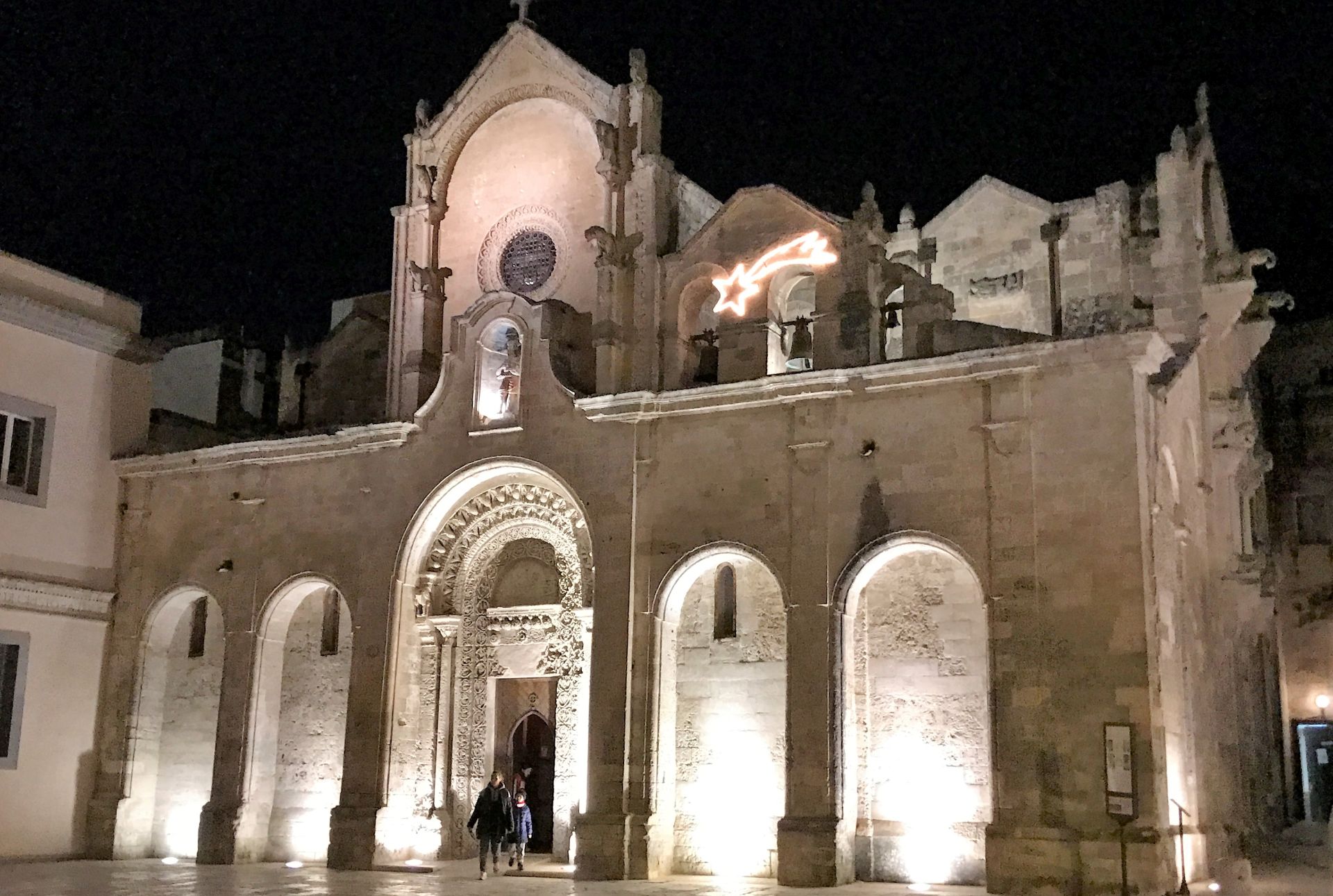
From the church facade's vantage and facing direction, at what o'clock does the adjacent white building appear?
The adjacent white building is roughly at 2 o'clock from the church facade.

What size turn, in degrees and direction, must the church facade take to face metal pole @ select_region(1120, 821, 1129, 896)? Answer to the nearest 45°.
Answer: approximately 90° to its left

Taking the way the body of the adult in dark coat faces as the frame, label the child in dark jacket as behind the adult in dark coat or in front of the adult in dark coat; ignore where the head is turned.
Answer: behind

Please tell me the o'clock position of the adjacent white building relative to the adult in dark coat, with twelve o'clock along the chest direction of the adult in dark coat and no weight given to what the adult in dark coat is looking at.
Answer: The adjacent white building is roughly at 4 o'clock from the adult in dark coat.

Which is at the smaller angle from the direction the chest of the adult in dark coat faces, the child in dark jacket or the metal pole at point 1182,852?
the metal pole

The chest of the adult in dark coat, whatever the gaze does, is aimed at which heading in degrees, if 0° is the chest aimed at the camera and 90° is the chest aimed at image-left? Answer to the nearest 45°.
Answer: approximately 0°

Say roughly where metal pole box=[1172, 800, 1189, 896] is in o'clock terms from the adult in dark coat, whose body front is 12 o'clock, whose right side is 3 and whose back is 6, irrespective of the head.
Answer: The metal pole is roughly at 10 o'clock from the adult in dark coat.

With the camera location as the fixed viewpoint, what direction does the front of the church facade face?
facing the viewer and to the left of the viewer

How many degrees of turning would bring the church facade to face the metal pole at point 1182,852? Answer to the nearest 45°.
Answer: approximately 90° to its left

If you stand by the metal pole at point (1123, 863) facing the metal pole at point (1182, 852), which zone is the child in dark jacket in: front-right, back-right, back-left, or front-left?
back-left

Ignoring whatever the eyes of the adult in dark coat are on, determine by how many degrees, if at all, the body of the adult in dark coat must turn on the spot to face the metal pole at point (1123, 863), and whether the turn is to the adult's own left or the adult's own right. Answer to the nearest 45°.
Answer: approximately 45° to the adult's own left
